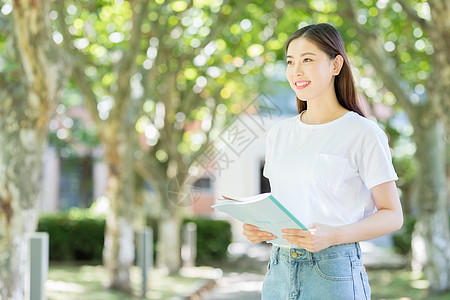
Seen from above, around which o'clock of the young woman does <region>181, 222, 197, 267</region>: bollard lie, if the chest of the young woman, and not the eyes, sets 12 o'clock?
The bollard is roughly at 4 o'clock from the young woman.

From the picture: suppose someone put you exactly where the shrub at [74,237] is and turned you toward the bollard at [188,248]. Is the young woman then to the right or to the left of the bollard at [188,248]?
right

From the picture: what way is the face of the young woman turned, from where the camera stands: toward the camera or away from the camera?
toward the camera

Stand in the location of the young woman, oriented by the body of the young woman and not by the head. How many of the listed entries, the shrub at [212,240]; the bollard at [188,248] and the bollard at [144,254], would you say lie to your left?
0

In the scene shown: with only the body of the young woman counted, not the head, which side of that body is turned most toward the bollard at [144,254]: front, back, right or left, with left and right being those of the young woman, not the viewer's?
right

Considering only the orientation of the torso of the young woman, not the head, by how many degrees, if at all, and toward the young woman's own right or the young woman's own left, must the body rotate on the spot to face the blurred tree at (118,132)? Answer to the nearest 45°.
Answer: approximately 90° to the young woman's own right

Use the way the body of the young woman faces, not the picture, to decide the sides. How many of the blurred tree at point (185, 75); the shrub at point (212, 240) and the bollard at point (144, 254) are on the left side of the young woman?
0

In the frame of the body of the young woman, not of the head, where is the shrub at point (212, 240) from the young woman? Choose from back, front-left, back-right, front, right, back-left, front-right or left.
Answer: back-right

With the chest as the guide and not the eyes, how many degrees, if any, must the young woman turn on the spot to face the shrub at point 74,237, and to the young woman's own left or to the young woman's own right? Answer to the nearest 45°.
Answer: approximately 90° to the young woman's own right

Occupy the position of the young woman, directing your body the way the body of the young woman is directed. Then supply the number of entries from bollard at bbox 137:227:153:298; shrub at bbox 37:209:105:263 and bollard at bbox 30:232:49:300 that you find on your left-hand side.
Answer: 0

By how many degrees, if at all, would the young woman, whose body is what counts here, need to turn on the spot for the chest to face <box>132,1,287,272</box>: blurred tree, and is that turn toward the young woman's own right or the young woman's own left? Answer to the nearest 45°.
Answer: approximately 135° to the young woman's own right

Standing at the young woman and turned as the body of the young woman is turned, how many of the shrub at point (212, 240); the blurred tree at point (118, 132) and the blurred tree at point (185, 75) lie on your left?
0
